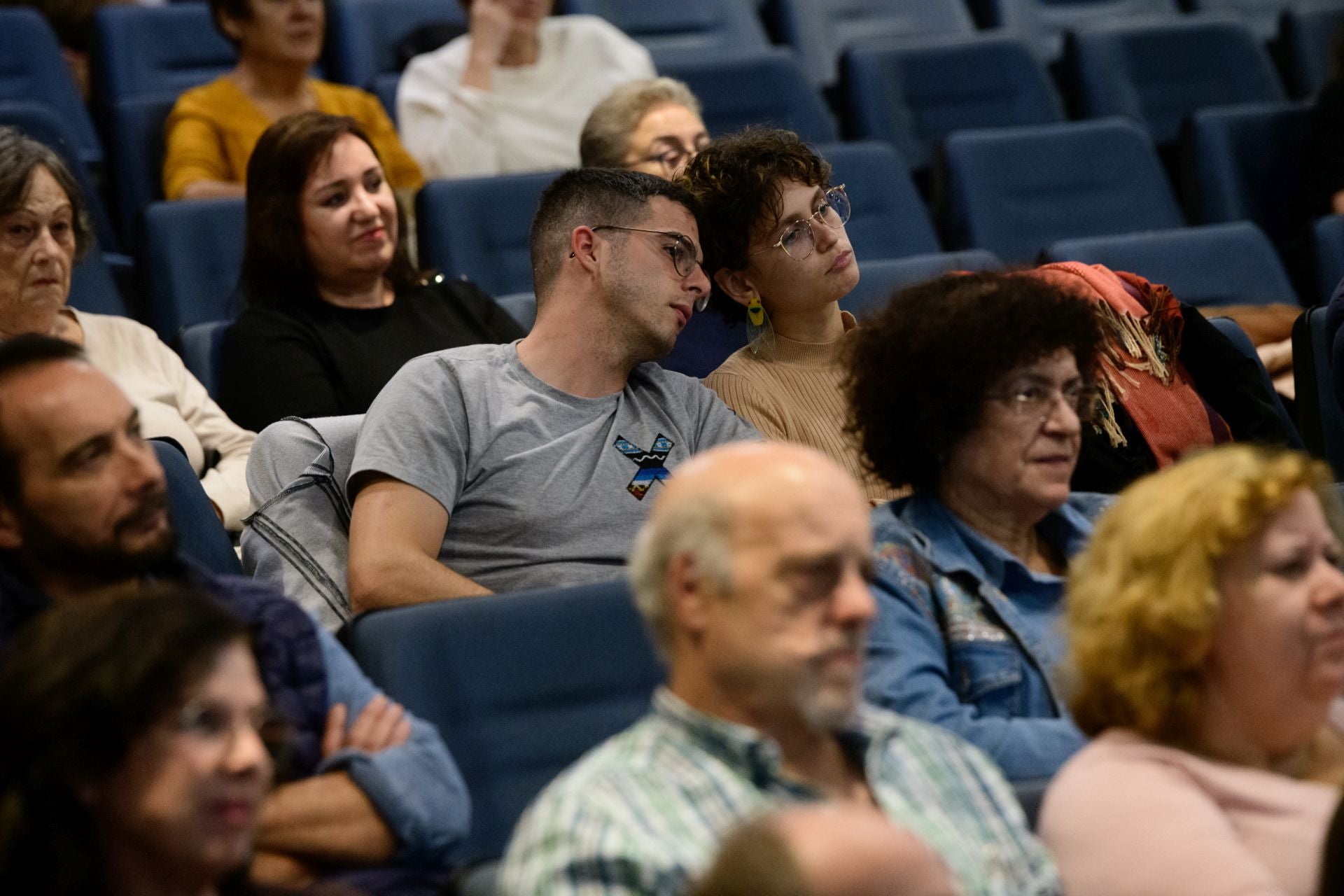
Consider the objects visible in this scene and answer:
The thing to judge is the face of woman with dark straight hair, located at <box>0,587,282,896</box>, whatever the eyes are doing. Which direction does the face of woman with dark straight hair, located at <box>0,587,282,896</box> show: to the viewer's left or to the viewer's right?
to the viewer's right

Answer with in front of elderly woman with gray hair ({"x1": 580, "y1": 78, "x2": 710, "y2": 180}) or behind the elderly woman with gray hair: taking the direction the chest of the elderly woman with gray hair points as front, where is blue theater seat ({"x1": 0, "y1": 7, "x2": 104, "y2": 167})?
behind

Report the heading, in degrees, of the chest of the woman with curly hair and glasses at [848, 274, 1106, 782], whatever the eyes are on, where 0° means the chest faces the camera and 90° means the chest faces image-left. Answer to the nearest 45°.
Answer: approximately 315°

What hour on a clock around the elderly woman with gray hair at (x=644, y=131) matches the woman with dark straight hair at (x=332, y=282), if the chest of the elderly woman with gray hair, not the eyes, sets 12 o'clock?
The woman with dark straight hair is roughly at 3 o'clock from the elderly woman with gray hair.

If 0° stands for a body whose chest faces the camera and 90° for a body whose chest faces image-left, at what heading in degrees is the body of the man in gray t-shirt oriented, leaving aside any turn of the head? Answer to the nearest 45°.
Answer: approximately 315°

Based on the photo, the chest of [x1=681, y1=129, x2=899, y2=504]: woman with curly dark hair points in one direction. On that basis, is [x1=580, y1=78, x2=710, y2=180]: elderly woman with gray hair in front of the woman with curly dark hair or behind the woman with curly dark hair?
behind

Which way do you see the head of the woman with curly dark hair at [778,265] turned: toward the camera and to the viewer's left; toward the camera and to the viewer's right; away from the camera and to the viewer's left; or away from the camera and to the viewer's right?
toward the camera and to the viewer's right

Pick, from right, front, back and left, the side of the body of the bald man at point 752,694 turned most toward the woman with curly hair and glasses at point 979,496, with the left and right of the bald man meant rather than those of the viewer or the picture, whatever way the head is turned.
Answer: left
